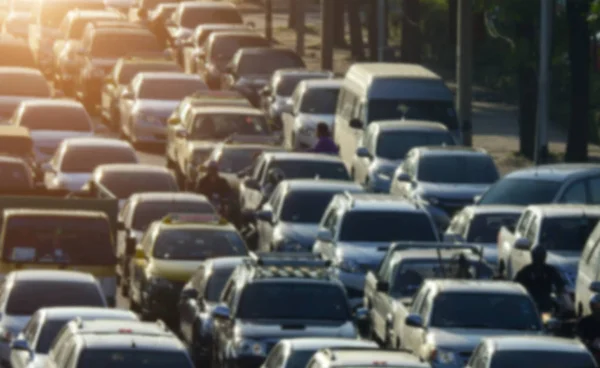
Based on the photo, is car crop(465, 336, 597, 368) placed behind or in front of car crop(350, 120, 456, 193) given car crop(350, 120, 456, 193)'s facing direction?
in front

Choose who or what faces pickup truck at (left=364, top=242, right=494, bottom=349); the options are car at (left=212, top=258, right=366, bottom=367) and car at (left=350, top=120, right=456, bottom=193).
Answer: car at (left=350, top=120, right=456, bottom=193)

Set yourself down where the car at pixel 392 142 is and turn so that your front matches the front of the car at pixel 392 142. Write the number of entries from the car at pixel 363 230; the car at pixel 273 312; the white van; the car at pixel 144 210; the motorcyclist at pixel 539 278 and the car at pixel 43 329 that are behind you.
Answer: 1

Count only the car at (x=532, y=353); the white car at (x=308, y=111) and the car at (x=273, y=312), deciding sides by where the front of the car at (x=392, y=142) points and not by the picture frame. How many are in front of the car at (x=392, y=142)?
2

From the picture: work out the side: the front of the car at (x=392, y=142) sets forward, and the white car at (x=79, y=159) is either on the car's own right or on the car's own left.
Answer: on the car's own right

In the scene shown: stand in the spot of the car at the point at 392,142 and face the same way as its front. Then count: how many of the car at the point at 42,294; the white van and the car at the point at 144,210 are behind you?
1

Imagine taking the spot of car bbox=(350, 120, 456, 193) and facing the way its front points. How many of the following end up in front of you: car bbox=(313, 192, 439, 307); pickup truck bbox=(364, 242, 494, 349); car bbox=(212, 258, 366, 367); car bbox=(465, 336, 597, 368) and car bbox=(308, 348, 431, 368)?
5

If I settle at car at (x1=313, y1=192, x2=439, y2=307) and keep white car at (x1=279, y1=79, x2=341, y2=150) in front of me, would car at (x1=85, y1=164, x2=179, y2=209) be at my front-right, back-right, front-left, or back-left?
front-left

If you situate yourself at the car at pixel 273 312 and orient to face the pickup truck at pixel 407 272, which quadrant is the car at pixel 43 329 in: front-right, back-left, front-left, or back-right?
back-left

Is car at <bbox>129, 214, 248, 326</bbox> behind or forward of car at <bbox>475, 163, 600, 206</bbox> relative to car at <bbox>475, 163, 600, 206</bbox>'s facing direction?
forward

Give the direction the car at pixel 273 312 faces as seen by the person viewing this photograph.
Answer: facing the viewer

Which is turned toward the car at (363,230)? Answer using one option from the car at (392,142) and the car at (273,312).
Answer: the car at (392,142)

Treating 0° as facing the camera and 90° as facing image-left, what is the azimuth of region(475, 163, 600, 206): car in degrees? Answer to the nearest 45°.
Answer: approximately 45°
